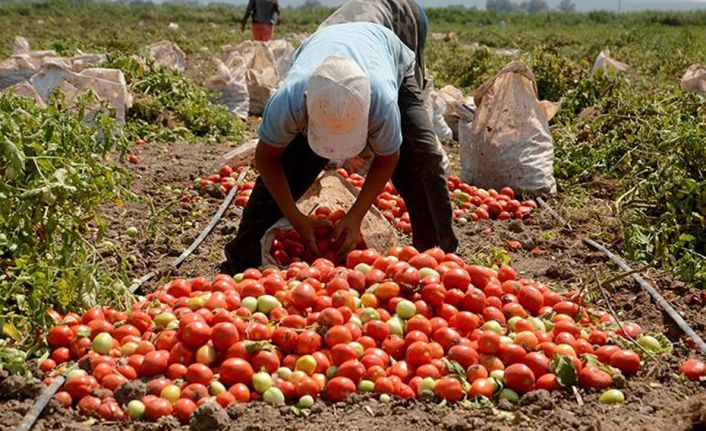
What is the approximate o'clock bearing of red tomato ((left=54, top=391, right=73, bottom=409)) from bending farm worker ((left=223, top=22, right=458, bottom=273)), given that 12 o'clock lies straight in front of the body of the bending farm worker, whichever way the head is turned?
The red tomato is roughly at 1 o'clock from the bending farm worker.

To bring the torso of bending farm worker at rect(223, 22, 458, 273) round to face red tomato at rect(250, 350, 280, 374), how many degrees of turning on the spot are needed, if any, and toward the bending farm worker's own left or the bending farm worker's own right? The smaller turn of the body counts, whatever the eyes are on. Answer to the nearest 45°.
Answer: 0° — they already face it

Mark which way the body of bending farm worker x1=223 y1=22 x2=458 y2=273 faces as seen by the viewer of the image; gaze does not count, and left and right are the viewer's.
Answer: facing the viewer

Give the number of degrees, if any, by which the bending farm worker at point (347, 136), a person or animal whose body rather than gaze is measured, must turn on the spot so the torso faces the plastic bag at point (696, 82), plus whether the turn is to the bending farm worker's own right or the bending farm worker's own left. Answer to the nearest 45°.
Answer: approximately 135° to the bending farm worker's own left

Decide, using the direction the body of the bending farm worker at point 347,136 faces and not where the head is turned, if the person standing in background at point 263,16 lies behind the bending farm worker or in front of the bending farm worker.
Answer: behind

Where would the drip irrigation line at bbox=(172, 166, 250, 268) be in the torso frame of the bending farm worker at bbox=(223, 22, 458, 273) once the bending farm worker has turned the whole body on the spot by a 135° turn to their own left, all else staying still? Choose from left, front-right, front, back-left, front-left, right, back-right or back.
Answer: left

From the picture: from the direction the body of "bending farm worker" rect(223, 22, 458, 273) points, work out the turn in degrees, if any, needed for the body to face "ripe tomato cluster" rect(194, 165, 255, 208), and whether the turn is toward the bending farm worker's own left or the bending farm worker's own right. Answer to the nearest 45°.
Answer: approximately 135° to the bending farm worker's own right

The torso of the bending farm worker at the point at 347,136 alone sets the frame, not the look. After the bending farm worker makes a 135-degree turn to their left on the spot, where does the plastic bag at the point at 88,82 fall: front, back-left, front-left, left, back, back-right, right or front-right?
left

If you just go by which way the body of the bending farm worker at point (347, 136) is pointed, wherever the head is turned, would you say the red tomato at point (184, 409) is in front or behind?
in front

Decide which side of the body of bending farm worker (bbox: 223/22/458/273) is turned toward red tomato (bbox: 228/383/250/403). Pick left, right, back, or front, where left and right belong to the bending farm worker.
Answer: front

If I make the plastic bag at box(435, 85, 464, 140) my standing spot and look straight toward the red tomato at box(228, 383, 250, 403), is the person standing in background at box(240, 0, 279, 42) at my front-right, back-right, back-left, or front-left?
back-right

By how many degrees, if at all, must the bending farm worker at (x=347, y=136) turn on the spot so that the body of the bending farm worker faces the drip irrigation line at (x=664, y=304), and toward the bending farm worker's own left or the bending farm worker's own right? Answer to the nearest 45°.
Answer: approximately 90° to the bending farm worker's own left

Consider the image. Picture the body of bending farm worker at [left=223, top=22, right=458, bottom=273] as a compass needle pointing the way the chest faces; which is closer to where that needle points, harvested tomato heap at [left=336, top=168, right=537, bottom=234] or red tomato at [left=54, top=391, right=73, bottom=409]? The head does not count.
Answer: the red tomato

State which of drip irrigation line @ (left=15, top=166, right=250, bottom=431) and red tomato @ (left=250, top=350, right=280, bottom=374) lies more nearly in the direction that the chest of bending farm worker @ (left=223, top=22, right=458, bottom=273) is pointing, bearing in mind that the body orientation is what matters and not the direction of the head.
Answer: the red tomato

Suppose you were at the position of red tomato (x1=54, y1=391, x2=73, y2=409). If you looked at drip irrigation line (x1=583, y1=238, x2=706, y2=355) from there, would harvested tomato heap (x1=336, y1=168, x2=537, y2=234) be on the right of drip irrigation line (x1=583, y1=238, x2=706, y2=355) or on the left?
left

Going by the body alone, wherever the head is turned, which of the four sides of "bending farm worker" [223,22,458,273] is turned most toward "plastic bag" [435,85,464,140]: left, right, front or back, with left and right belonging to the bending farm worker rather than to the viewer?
back

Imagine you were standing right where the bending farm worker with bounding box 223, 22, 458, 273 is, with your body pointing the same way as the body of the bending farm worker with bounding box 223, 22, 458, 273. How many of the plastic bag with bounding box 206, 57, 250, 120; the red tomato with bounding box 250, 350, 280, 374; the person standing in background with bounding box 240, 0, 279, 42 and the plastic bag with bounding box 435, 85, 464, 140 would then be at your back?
3

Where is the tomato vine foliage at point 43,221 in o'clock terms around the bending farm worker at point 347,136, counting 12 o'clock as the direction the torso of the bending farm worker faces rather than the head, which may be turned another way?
The tomato vine foliage is roughly at 2 o'clock from the bending farm worker.

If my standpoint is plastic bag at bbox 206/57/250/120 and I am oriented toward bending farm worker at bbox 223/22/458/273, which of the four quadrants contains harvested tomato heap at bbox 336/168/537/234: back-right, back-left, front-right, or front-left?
front-left
